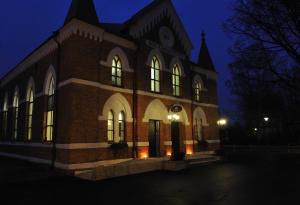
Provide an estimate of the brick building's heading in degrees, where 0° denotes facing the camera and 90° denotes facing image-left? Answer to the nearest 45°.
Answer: approximately 315°
